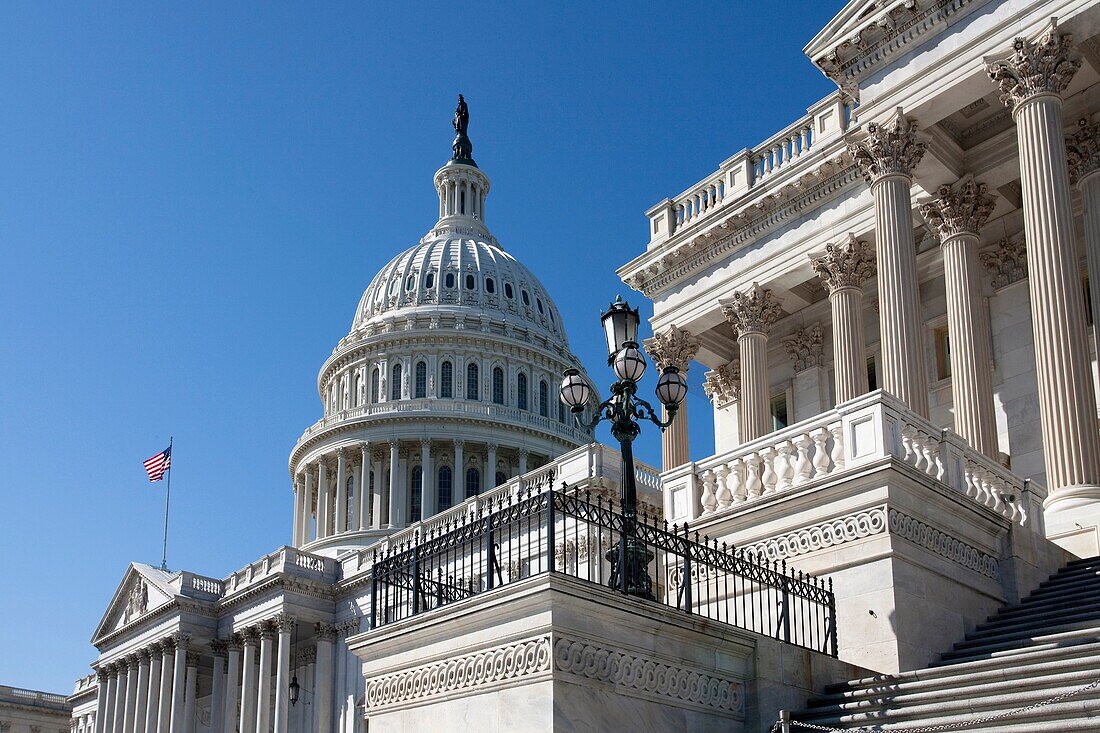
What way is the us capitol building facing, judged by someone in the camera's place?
facing the viewer and to the left of the viewer
